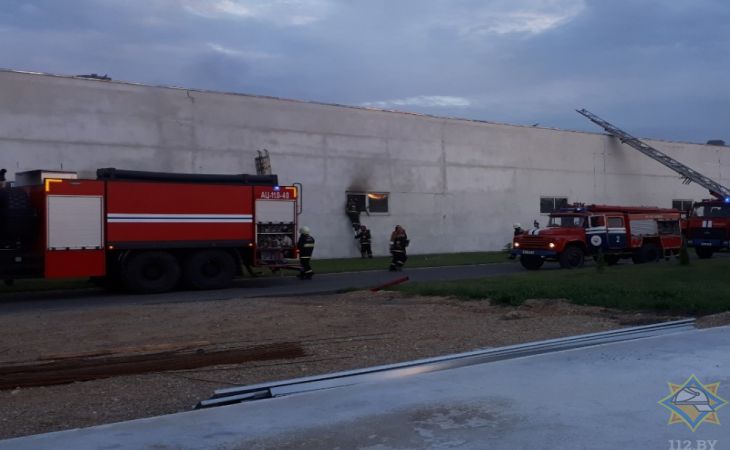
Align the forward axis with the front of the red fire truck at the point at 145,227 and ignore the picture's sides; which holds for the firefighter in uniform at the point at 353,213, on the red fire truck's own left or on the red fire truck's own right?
on the red fire truck's own right

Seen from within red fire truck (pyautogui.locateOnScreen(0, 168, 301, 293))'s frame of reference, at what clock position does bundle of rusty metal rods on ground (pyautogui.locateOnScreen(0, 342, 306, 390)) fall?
The bundle of rusty metal rods on ground is roughly at 9 o'clock from the red fire truck.

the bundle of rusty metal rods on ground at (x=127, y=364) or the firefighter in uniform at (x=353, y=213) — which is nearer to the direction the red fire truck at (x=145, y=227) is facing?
the bundle of rusty metal rods on ground

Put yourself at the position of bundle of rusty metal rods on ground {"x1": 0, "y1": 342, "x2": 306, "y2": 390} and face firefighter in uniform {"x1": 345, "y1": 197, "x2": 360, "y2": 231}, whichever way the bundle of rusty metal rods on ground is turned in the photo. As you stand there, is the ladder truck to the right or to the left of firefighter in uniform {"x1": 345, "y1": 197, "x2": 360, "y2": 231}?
right

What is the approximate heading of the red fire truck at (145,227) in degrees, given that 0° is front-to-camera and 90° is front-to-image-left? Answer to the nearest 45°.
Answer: approximately 90°

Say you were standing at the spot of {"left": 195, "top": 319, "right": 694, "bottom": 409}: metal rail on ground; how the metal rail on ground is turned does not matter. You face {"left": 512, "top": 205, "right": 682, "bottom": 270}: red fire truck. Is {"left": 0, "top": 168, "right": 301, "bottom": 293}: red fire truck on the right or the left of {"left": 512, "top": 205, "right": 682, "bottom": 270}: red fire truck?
left

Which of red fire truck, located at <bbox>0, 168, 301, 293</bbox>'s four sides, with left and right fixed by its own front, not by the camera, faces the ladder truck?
back

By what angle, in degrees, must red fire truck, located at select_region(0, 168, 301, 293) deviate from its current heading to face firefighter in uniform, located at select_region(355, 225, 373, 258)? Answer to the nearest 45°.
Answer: approximately 135° to its right

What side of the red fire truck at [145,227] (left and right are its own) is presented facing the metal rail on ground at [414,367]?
left

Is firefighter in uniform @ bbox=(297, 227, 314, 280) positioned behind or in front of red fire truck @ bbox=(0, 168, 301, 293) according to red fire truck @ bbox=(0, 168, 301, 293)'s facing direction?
behind
